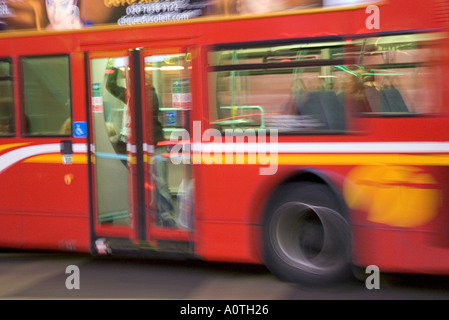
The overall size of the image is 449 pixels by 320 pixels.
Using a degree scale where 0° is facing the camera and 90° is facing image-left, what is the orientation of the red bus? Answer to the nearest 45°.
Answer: approximately 90°
